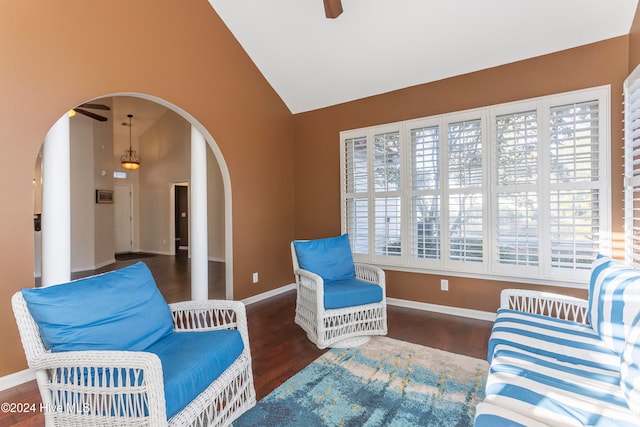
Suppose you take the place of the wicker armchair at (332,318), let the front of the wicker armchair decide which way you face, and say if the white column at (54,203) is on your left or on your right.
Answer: on your right

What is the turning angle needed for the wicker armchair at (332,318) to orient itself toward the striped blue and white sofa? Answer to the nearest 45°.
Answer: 0° — it already faces it

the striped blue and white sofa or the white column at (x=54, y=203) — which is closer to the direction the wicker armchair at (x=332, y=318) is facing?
the striped blue and white sofa

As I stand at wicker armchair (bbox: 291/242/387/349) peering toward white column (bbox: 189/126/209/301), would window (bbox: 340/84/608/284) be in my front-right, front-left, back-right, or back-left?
back-right

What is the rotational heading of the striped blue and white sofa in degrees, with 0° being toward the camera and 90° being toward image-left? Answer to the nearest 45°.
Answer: approximately 90°

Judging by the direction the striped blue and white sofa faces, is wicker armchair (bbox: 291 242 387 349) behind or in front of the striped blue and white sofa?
in front

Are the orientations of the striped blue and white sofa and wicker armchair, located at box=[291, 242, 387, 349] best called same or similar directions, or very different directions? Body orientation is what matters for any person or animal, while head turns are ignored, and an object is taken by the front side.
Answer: very different directions

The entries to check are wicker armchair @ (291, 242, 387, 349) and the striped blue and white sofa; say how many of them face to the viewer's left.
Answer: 1

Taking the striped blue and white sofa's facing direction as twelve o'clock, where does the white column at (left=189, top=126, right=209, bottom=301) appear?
The white column is roughly at 12 o'clock from the striped blue and white sofa.

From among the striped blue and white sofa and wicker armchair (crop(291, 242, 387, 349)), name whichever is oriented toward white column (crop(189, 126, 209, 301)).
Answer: the striped blue and white sofa

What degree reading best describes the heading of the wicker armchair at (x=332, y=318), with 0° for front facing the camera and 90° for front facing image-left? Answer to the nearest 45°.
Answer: approximately 315°

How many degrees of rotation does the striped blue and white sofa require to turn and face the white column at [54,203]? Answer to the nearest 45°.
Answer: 0° — it already faces it
